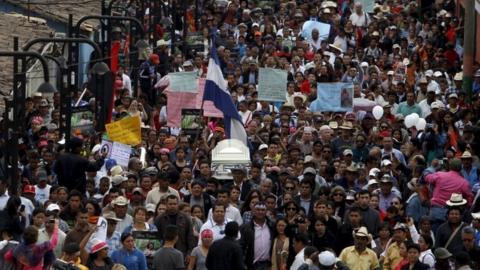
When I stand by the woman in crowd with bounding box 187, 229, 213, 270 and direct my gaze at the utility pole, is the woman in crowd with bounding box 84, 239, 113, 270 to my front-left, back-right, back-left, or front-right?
back-left

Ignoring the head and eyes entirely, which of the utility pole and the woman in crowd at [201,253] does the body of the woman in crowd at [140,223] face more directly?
the woman in crowd

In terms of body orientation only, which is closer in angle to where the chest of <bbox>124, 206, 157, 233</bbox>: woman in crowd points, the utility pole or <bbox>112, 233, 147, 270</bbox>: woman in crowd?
the woman in crowd

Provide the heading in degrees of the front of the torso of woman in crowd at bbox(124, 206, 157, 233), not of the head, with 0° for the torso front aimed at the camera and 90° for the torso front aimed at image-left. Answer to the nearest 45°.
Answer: approximately 0°

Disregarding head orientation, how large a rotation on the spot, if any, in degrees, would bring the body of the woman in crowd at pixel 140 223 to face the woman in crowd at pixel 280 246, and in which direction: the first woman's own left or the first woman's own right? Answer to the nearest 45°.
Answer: approximately 90° to the first woman's own left

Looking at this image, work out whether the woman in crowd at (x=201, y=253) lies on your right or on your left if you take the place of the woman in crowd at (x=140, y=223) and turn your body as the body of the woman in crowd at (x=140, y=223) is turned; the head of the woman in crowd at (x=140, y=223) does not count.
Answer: on your left
